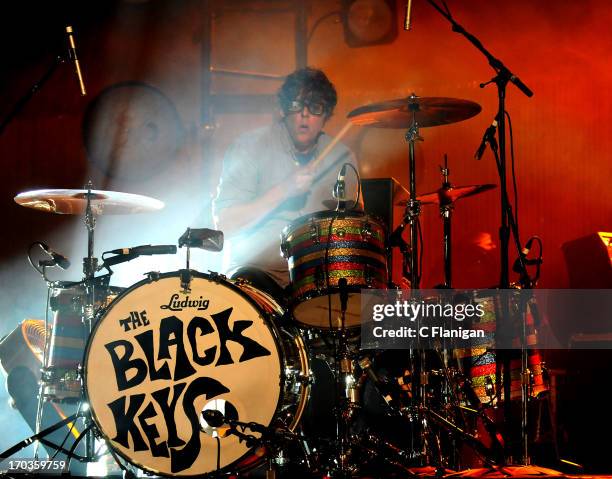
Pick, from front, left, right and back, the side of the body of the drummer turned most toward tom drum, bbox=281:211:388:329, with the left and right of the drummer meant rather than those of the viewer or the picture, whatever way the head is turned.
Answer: front

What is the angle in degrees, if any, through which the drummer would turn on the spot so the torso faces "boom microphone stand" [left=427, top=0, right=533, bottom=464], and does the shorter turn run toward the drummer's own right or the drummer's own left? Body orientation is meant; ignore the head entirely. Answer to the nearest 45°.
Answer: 0° — they already face it

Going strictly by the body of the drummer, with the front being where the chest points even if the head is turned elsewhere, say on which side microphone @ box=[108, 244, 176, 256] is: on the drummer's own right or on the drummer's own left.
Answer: on the drummer's own right

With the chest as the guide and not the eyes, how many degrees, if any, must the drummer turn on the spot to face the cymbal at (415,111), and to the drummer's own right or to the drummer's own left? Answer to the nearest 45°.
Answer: approximately 45° to the drummer's own left

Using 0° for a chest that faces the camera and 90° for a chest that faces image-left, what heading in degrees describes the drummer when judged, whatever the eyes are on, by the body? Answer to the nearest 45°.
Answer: approximately 315°

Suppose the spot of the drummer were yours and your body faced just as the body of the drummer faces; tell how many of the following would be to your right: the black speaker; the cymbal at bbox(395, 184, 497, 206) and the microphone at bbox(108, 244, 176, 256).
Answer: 1

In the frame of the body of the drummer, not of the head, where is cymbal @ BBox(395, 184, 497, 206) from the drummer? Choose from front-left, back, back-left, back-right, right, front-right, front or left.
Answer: front-left

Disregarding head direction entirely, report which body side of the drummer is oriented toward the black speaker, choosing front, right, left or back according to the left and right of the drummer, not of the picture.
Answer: left
